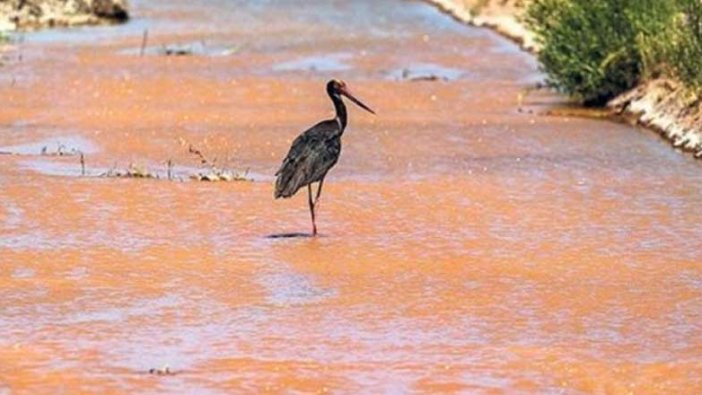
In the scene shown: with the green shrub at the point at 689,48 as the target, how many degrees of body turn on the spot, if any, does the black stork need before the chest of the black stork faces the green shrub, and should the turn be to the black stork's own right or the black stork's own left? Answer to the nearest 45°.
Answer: approximately 45° to the black stork's own left

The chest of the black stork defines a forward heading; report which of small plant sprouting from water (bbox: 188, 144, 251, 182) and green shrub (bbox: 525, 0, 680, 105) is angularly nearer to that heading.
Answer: the green shrub

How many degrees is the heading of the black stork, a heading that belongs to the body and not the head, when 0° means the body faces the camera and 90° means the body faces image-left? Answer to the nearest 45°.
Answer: approximately 270°
